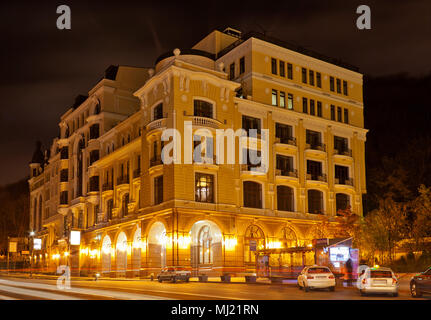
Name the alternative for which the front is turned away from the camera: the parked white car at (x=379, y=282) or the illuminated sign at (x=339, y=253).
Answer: the parked white car

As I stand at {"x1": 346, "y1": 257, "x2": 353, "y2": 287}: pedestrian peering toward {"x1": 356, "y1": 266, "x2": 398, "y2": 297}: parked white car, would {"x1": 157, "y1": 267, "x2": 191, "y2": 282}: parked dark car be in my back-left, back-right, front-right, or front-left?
back-right

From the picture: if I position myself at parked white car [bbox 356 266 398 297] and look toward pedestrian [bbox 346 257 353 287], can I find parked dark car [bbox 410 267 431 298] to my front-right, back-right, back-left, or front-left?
back-right

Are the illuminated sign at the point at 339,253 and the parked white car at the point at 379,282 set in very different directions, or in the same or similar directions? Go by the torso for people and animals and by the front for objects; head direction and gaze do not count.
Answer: very different directions

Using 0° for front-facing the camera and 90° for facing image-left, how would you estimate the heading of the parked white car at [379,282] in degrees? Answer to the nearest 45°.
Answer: approximately 180°

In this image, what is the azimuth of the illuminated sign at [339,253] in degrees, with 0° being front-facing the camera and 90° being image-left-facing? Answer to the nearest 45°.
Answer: approximately 0°

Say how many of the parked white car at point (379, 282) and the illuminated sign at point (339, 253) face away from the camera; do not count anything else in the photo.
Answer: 1

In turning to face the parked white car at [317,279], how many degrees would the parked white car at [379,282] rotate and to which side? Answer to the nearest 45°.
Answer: approximately 45° to its left

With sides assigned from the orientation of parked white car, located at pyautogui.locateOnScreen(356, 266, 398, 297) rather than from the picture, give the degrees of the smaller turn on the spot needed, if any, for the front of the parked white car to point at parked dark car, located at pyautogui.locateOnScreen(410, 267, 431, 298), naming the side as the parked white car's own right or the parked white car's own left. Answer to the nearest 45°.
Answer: approximately 90° to the parked white car's own right
